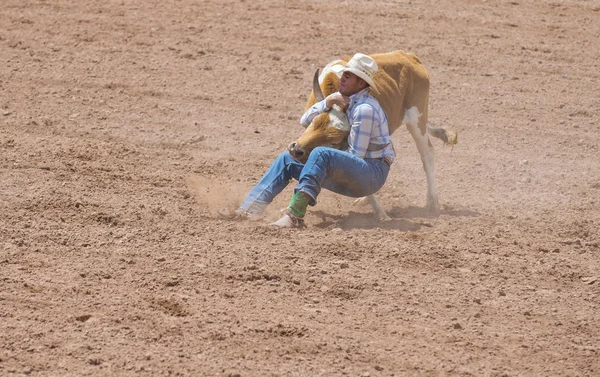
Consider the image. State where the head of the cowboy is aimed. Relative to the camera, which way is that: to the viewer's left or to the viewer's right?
to the viewer's left

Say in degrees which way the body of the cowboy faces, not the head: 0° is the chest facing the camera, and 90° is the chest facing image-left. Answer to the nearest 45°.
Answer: approximately 90°
